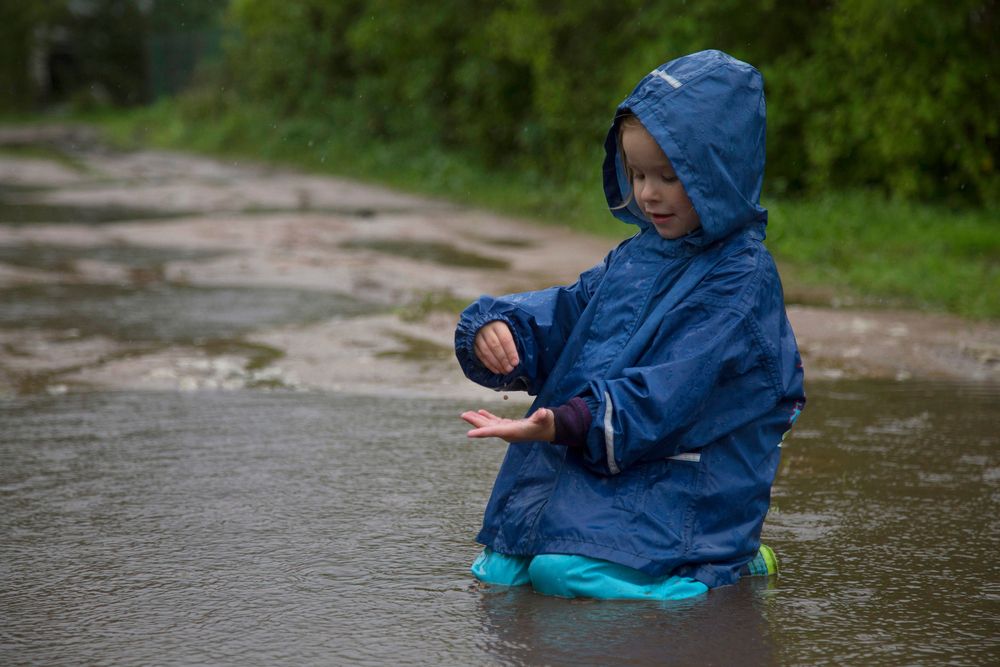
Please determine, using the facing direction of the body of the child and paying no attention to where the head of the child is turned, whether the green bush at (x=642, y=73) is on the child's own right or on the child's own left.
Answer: on the child's own right

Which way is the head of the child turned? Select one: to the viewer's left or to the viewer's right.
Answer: to the viewer's left

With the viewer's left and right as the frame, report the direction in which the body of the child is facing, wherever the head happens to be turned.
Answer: facing the viewer and to the left of the viewer
